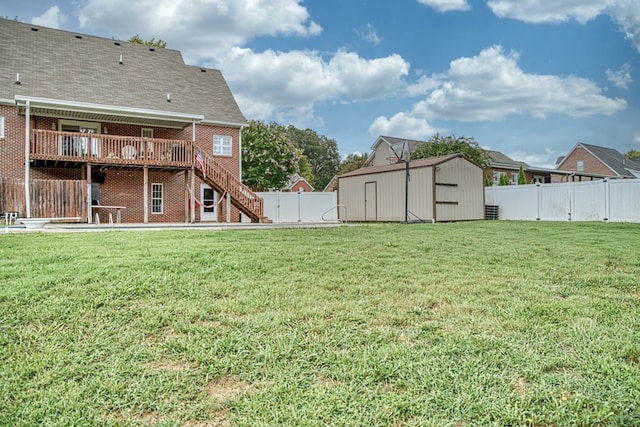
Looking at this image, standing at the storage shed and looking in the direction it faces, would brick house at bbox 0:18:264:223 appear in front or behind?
in front

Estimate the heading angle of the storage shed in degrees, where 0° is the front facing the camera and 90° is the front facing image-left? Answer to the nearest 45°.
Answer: approximately 45°

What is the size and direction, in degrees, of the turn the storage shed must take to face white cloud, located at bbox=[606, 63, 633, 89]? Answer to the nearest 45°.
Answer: approximately 180°

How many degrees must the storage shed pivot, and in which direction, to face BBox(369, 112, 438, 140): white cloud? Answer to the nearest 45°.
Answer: approximately 135° to its right

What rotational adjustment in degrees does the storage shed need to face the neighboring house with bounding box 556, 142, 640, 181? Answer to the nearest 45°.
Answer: approximately 180°

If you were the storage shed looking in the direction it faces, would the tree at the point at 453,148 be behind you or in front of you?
behind

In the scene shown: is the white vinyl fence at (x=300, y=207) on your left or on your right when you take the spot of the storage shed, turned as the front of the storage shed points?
on your right
